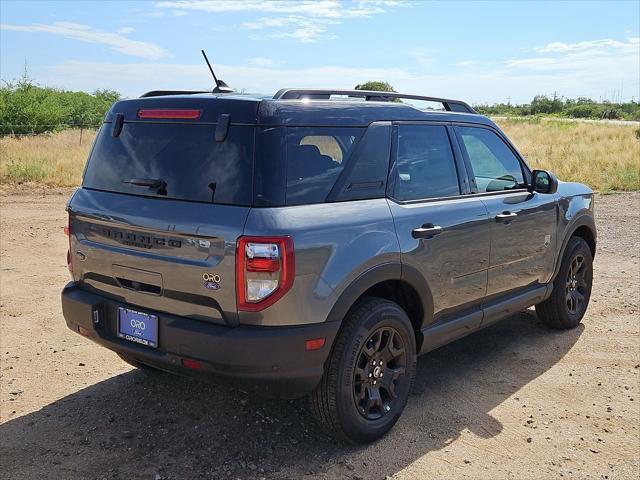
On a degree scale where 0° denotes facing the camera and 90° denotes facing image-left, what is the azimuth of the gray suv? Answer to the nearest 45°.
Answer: approximately 225°
